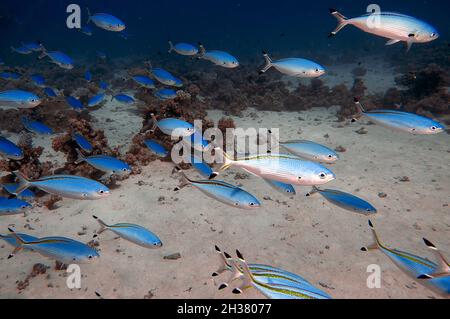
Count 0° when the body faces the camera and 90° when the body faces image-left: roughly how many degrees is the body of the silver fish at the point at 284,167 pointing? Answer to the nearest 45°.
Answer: approximately 270°

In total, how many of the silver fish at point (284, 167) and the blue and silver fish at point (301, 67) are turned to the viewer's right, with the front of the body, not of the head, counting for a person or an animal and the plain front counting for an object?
2

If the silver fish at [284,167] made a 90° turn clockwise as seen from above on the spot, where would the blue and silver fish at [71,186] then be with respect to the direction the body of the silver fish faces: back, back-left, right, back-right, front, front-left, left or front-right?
right

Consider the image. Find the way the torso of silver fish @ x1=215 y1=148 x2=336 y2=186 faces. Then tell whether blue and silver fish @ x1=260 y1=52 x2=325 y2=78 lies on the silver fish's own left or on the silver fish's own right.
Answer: on the silver fish's own left

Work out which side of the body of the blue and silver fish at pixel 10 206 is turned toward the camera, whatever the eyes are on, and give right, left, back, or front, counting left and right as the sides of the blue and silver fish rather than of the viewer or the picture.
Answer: right

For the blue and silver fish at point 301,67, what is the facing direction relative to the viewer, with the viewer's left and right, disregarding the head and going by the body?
facing to the right of the viewer

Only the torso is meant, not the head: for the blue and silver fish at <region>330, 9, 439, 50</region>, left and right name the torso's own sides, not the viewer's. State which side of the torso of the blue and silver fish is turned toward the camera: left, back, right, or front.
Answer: right
